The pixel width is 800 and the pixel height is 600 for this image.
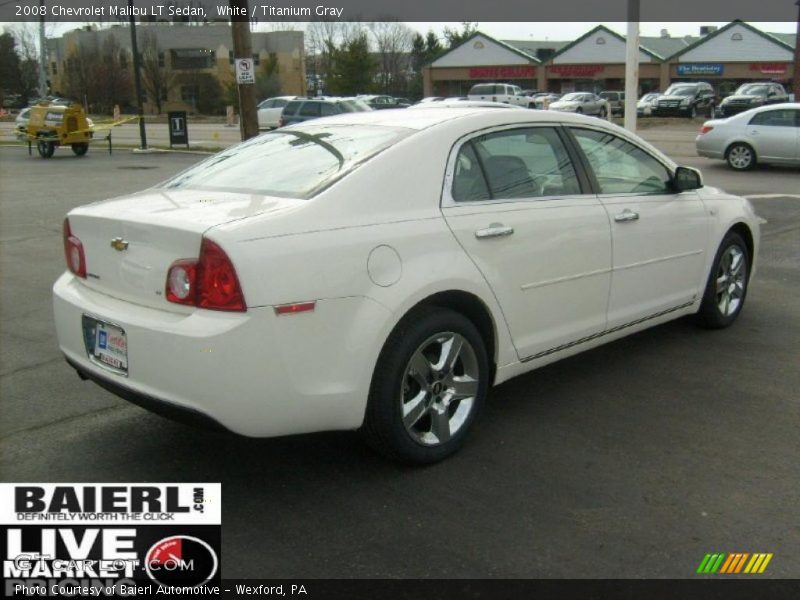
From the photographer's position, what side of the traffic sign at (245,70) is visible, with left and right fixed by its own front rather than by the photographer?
front

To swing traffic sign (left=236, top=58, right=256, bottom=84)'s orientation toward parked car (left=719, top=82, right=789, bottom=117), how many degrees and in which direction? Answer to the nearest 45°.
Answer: approximately 135° to its left

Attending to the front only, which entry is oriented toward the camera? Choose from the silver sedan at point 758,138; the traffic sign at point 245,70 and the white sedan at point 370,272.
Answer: the traffic sign

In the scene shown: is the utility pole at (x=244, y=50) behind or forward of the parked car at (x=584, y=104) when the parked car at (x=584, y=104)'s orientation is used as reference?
forward

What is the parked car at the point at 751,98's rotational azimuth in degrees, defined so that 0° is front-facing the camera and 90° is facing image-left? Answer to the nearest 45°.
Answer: approximately 45°

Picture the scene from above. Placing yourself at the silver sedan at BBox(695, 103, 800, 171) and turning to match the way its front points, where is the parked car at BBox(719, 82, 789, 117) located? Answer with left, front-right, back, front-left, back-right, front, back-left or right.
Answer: left

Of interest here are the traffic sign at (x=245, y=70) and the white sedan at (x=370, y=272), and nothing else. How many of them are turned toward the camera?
1

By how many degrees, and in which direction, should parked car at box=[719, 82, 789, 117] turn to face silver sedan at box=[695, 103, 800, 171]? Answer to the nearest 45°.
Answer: approximately 45° to its left

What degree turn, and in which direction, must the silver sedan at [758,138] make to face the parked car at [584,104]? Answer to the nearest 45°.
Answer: approximately 90° to its left

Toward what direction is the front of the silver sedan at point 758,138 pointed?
to the viewer's right

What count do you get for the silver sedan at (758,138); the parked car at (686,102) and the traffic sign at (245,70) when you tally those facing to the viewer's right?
1

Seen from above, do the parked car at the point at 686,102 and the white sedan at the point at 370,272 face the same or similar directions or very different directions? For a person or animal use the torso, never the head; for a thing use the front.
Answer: very different directions

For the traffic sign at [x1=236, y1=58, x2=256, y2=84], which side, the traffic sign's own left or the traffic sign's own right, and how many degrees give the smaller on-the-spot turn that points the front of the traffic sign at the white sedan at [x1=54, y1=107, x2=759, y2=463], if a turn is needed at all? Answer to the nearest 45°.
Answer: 0° — it already faces it

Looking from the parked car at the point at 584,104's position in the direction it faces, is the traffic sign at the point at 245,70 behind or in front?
in front

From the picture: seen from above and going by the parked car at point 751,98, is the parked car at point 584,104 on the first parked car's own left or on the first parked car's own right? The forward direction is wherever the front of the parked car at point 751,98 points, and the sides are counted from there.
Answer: on the first parked car's own right

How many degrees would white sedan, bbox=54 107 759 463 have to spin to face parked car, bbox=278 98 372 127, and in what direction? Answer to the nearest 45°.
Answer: approximately 45° to its left
